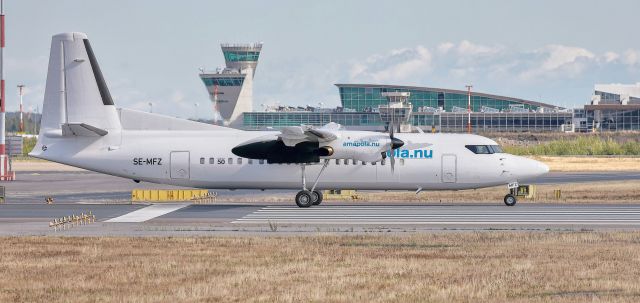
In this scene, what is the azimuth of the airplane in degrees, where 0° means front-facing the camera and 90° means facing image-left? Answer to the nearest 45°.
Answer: approximately 270°
